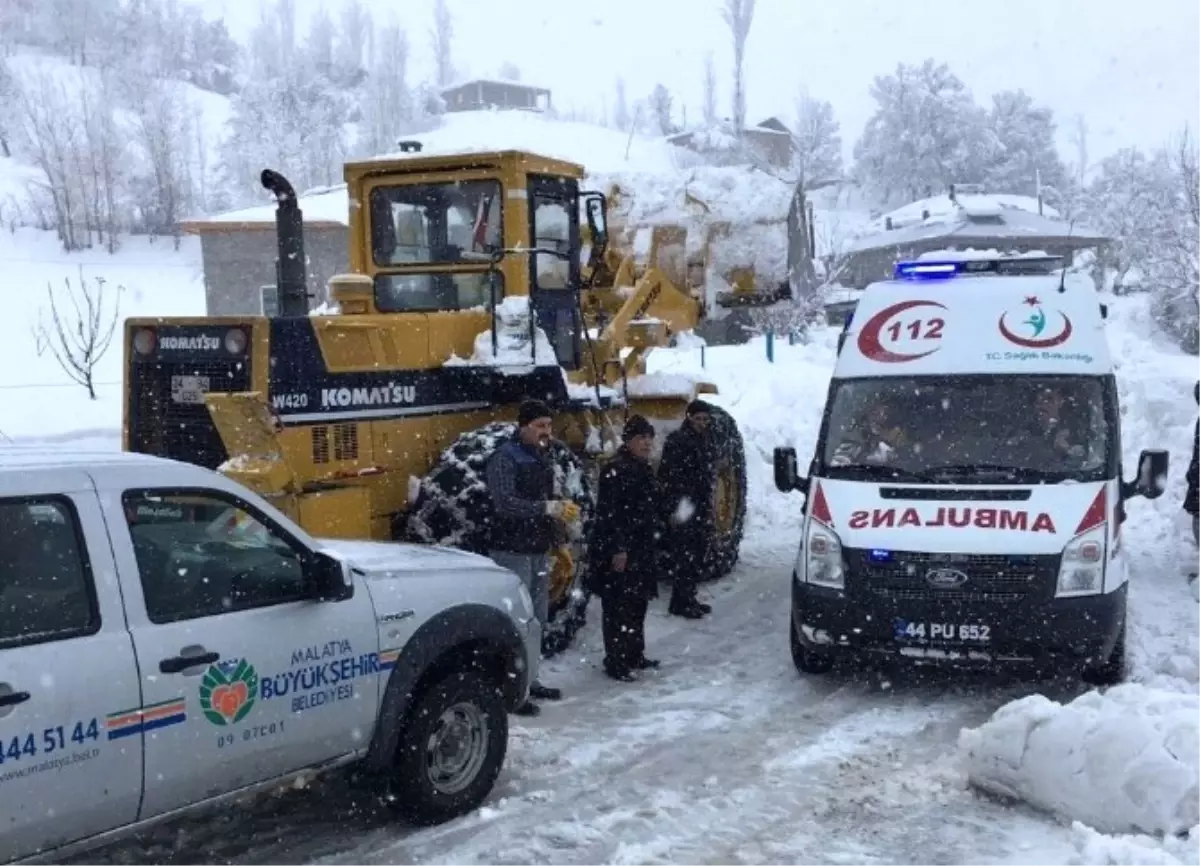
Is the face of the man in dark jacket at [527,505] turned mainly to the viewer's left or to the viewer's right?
to the viewer's right

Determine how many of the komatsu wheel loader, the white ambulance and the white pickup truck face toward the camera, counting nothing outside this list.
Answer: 1

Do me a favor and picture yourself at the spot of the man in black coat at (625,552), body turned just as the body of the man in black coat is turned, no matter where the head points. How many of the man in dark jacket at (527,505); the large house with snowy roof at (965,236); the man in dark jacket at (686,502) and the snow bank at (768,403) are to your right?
1

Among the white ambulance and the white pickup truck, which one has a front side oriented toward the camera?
the white ambulance

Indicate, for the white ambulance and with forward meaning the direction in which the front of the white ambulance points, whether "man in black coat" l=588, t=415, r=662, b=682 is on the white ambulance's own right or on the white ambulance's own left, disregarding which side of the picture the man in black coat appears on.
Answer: on the white ambulance's own right

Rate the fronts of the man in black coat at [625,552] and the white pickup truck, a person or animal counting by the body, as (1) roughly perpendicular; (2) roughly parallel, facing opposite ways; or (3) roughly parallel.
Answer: roughly perpendicular

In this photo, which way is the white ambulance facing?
toward the camera

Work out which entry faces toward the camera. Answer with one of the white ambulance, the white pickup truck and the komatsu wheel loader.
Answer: the white ambulance

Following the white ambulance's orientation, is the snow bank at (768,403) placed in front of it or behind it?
behind

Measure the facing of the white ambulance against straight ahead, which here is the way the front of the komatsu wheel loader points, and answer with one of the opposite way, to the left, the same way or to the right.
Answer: the opposite way

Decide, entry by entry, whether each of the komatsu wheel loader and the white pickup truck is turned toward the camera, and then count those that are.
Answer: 0

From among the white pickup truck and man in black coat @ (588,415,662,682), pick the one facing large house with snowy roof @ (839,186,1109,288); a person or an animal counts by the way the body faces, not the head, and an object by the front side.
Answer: the white pickup truck

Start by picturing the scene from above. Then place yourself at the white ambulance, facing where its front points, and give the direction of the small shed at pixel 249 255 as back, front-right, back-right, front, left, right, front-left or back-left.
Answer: back-right

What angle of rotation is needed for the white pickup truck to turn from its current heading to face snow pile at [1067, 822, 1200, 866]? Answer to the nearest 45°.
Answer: approximately 45° to its right

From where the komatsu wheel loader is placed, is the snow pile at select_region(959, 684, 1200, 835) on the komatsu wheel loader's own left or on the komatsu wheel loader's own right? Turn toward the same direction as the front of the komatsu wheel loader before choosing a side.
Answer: on the komatsu wheel loader's own right

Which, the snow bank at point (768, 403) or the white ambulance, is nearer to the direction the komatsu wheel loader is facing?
the snow bank
